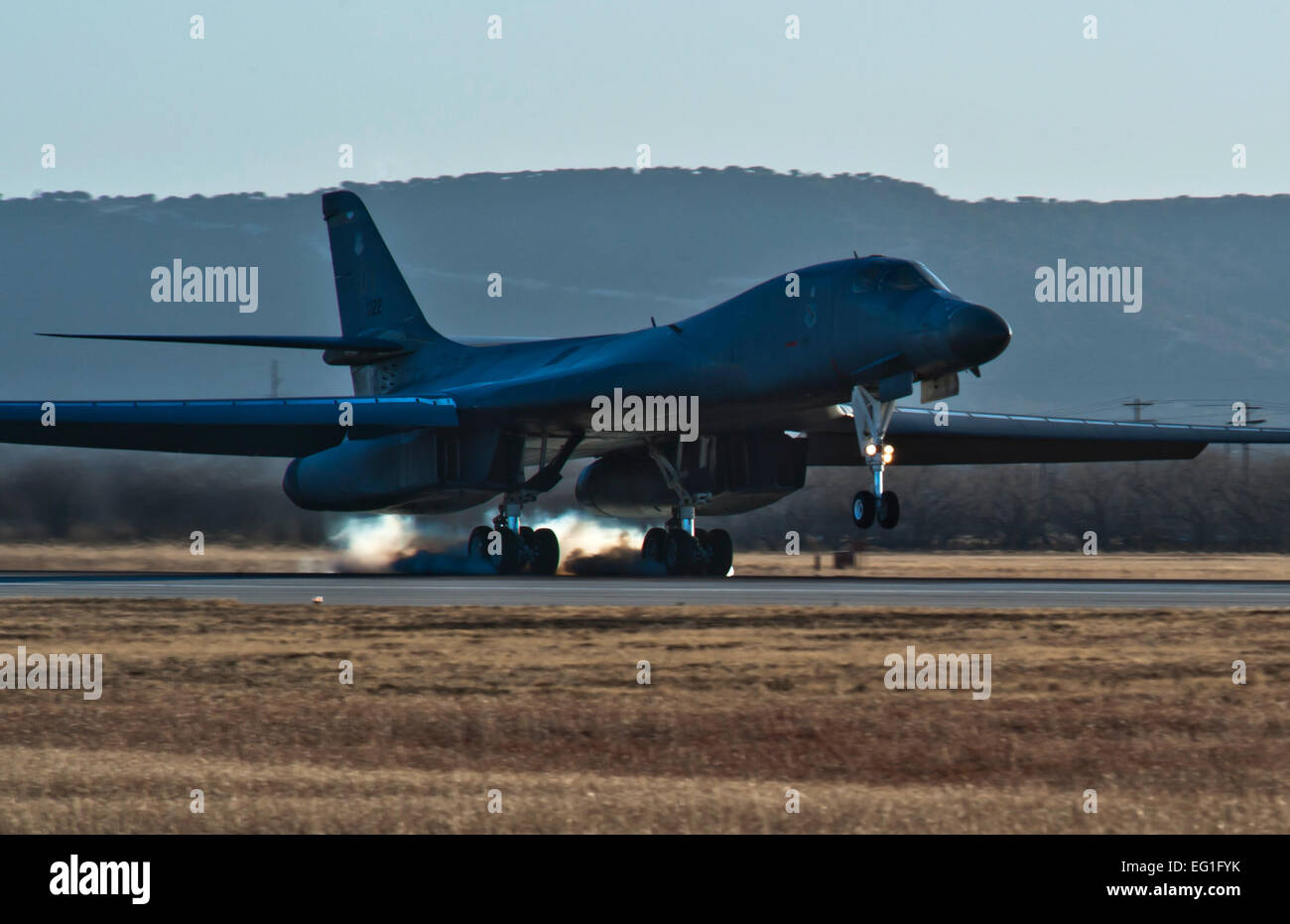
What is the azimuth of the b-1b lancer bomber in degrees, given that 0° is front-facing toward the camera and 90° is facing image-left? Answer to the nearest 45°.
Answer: approximately 315°

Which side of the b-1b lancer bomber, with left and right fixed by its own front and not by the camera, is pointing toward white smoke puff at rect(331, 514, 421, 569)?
back
